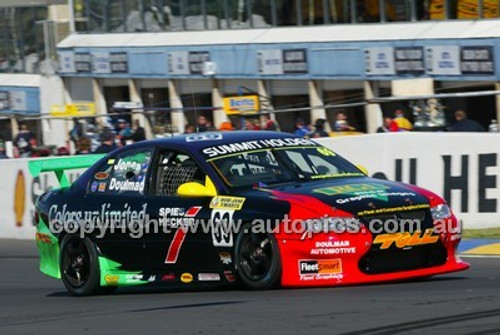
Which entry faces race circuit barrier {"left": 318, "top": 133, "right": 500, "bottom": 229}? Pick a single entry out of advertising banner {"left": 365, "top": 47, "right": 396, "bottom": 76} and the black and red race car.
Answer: the advertising banner

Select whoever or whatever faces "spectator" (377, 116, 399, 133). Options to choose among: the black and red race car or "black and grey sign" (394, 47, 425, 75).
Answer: the black and grey sign

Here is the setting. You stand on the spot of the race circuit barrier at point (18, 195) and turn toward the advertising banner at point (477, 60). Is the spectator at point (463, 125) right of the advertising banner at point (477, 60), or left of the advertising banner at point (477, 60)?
right

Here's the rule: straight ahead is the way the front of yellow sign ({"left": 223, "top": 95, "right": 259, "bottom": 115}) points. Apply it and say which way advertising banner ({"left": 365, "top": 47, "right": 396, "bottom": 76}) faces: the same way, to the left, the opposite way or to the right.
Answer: the same way

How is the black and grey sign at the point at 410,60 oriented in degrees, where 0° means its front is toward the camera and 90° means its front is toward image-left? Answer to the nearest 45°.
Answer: approximately 0°

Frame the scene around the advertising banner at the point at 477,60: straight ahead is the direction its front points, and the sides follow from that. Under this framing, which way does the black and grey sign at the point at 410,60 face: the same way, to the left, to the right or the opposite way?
the same way

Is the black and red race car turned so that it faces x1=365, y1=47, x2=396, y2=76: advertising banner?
no

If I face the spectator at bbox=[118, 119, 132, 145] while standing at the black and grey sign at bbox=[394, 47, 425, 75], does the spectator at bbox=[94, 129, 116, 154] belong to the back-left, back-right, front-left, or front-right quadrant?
front-left

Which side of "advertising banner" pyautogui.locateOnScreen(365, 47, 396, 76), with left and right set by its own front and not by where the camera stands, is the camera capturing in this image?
front

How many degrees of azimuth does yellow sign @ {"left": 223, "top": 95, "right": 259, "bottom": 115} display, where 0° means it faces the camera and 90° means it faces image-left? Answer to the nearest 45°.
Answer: approximately 0°

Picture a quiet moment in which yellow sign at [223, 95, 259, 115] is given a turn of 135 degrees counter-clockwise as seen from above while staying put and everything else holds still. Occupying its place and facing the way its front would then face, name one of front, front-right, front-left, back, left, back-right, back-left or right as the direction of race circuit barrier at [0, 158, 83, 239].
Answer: back

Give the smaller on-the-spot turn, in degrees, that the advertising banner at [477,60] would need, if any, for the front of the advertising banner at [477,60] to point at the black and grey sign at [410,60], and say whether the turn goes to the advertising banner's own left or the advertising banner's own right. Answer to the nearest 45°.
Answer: approximately 135° to the advertising banner's own right

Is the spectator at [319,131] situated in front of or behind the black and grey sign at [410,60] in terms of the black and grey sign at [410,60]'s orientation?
in front

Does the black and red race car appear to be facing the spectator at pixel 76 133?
no

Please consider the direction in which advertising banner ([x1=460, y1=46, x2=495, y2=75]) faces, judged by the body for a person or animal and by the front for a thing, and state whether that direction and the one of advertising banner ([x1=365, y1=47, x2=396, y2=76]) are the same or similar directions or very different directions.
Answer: same or similar directions

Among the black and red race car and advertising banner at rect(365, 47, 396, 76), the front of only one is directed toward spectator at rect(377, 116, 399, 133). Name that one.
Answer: the advertising banner

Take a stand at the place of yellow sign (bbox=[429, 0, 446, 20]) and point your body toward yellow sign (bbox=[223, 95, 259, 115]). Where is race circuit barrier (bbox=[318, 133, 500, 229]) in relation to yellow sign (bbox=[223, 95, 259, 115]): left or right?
left

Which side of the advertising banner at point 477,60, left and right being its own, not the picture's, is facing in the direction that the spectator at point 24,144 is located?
right

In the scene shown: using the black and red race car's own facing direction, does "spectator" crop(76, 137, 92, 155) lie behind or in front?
behind

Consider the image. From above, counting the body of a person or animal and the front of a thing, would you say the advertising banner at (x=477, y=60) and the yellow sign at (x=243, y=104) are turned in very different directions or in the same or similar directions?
same or similar directions

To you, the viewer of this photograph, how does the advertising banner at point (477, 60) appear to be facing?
facing the viewer
